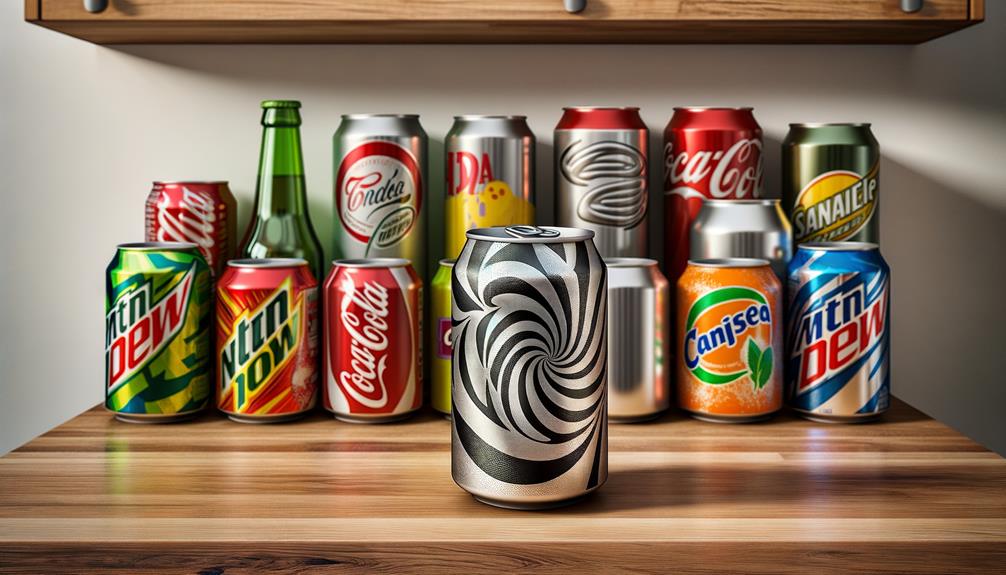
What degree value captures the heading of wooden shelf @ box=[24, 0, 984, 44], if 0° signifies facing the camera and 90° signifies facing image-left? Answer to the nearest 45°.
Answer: approximately 0°
